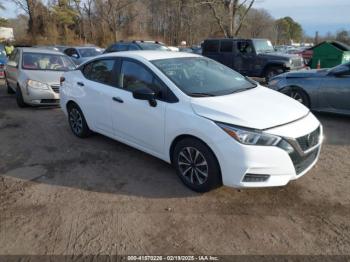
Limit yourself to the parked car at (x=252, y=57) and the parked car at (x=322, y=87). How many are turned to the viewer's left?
1

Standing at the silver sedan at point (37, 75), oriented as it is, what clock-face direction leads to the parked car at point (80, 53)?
The parked car is roughly at 8 o'clock from the silver sedan.

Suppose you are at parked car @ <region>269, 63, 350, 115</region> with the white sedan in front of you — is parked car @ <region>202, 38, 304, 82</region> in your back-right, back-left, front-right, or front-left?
back-right

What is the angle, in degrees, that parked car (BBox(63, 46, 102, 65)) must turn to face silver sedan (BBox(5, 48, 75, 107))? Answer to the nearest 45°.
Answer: approximately 45° to its right

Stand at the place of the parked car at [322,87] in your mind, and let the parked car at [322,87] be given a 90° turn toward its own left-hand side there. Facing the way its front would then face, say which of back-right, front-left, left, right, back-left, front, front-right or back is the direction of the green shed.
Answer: back

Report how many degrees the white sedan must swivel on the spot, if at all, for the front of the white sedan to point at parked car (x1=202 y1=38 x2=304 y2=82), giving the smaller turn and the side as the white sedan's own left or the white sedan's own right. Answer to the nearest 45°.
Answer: approximately 135° to the white sedan's own left

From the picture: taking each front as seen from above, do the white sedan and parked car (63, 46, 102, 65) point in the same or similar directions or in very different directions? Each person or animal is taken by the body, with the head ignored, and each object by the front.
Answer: same or similar directions

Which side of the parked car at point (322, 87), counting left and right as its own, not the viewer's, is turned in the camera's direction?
left

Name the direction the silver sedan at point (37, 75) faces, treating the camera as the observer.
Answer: facing the viewer and to the right of the viewer
